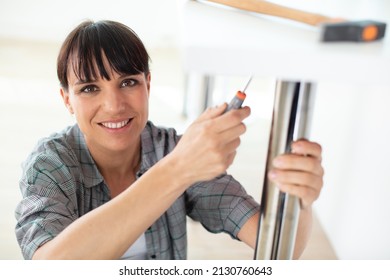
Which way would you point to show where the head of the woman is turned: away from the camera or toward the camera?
toward the camera

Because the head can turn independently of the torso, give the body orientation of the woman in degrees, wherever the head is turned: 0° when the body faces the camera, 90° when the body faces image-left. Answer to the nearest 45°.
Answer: approximately 315°
